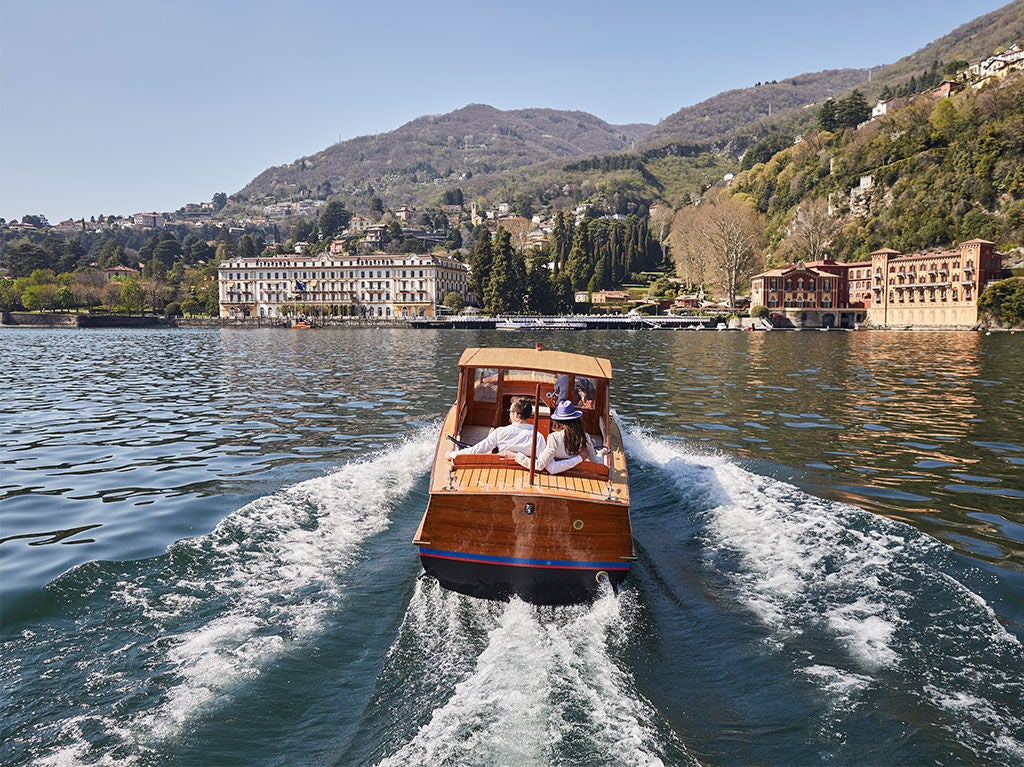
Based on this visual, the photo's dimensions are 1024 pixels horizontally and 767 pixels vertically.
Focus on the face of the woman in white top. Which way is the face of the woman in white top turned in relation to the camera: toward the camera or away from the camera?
away from the camera

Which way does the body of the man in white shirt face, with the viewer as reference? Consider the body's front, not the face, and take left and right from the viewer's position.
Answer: facing away from the viewer

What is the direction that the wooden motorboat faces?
away from the camera

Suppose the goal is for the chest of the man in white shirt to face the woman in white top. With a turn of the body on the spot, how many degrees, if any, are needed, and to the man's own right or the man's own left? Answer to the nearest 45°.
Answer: approximately 135° to the man's own right

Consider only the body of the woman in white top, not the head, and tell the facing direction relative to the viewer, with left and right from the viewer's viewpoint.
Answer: facing away from the viewer

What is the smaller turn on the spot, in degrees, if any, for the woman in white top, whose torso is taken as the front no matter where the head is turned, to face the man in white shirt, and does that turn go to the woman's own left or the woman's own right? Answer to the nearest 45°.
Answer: approximately 45° to the woman's own left
